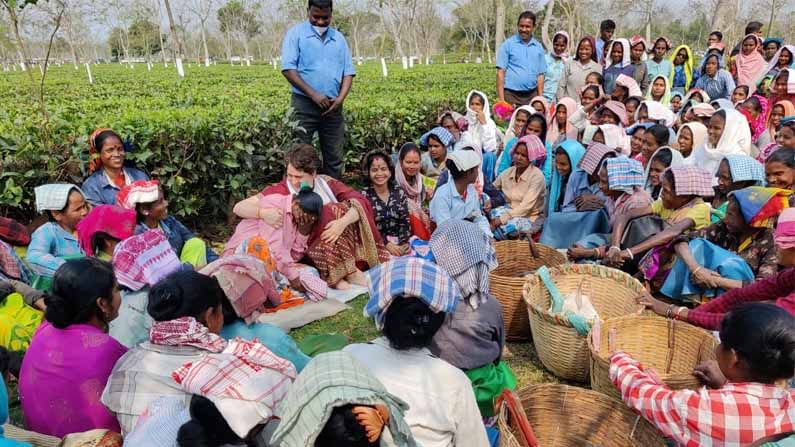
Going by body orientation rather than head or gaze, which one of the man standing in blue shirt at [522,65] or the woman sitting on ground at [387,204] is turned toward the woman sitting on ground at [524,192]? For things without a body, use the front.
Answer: the man standing in blue shirt

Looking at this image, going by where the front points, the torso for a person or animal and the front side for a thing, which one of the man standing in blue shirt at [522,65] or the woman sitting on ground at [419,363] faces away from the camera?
the woman sitting on ground

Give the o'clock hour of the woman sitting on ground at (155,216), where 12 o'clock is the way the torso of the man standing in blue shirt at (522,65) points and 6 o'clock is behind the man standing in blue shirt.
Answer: The woman sitting on ground is roughly at 1 o'clock from the man standing in blue shirt.

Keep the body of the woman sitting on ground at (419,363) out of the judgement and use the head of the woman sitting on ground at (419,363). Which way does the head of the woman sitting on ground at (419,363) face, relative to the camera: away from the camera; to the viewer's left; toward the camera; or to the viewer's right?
away from the camera

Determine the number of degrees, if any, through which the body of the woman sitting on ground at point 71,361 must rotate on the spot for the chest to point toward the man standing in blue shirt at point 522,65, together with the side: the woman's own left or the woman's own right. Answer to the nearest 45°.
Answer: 0° — they already face them

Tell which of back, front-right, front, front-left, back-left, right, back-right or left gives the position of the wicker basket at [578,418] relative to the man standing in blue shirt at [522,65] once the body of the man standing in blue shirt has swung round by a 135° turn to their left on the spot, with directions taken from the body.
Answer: back-right

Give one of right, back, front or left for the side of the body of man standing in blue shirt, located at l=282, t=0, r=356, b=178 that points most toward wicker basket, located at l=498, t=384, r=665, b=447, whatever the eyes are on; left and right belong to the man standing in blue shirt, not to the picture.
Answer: front

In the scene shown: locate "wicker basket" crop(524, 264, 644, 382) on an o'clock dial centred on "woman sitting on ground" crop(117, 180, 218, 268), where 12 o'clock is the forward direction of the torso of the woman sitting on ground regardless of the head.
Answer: The wicker basket is roughly at 1 o'clock from the woman sitting on ground.

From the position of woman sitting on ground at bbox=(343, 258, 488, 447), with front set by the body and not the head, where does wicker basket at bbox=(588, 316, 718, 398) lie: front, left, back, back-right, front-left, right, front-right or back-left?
front-right

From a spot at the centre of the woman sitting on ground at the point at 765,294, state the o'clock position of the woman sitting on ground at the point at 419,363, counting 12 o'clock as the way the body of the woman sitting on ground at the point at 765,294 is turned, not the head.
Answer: the woman sitting on ground at the point at 419,363 is roughly at 10 o'clock from the woman sitting on ground at the point at 765,294.

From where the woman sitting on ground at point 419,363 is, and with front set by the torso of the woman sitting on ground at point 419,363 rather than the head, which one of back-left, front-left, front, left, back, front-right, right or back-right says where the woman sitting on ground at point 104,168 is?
front-left

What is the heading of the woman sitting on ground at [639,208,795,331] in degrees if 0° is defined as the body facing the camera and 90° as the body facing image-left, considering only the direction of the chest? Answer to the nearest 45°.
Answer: approximately 90°

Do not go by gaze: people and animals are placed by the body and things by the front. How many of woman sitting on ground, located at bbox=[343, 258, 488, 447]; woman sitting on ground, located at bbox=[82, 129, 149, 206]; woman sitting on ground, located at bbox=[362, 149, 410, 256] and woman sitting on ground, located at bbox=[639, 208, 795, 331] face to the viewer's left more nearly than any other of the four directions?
1

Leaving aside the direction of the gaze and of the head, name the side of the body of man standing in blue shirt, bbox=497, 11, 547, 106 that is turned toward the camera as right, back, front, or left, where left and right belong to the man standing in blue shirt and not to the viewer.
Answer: front

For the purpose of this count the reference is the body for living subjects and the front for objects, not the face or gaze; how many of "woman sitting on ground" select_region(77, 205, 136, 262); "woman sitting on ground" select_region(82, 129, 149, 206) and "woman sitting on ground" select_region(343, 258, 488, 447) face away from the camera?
1

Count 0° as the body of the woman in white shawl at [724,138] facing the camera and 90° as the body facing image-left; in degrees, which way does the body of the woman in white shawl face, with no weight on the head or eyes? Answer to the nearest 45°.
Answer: approximately 45°

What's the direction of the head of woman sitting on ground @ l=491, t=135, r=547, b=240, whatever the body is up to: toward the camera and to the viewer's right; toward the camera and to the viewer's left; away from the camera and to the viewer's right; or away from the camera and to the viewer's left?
toward the camera and to the viewer's left
